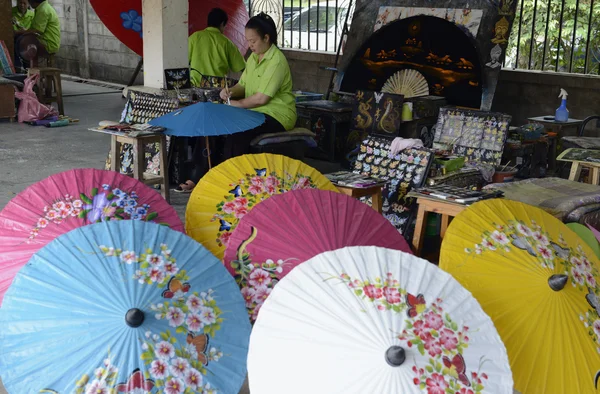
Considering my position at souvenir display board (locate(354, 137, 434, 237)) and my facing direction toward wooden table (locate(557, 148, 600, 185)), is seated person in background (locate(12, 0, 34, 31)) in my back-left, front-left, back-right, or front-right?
back-left

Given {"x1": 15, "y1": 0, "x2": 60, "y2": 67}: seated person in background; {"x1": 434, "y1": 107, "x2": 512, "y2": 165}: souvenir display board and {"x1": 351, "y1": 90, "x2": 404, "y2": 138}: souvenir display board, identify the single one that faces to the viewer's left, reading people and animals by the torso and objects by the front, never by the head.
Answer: the seated person in background

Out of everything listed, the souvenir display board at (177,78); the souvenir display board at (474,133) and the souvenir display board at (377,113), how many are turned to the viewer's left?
0

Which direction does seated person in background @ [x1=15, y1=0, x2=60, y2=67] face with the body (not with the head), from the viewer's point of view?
to the viewer's left

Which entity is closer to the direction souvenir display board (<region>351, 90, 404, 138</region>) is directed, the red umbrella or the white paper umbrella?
the white paper umbrella

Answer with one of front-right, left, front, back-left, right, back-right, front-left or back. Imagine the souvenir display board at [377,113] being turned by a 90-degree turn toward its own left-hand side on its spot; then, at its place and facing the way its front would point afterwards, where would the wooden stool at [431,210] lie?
right

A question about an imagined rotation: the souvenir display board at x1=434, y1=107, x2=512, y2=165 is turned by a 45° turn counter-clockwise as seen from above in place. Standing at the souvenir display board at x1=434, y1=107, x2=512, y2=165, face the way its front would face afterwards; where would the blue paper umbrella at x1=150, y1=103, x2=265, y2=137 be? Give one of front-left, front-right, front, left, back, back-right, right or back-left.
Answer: right

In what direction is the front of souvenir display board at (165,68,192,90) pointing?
toward the camera

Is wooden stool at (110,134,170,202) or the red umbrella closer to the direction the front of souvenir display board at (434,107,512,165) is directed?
the wooden stool

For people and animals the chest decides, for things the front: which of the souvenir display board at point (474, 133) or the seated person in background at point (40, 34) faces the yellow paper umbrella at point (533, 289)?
the souvenir display board

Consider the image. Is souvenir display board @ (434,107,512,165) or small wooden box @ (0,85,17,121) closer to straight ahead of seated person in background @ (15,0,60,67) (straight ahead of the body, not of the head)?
the small wooden box

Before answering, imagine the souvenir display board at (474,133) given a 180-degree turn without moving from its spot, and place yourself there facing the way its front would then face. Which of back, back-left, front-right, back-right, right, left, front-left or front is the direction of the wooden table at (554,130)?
front-right

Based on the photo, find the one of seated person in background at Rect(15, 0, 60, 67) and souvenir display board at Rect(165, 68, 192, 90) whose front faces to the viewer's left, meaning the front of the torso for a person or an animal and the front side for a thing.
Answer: the seated person in background
